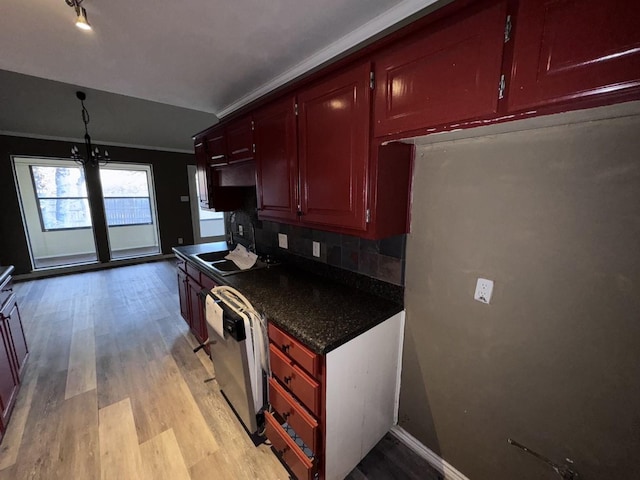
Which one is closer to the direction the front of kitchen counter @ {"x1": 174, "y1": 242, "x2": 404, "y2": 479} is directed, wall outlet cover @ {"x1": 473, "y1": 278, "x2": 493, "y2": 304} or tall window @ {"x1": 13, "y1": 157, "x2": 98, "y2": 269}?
the tall window

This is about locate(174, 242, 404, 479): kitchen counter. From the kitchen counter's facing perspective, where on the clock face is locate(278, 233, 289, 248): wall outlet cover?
The wall outlet cover is roughly at 4 o'clock from the kitchen counter.

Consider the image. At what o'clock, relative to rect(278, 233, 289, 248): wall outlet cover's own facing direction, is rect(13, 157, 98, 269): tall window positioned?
The tall window is roughly at 3 o'clock from the wall outlet cover.

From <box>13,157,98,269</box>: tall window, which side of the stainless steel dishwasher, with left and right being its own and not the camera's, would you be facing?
right

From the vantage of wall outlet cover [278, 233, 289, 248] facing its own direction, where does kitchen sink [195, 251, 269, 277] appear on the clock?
The kitchen sink is roughly at 2 o'clock from the wall outlet cover.

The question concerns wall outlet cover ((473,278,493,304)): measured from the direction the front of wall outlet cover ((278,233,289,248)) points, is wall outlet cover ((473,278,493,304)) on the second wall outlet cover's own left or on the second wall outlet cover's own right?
on the second wall outlet cover's own left

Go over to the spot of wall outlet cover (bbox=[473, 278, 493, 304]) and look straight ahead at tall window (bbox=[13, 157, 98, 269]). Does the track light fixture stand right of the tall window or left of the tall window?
left
